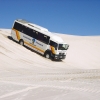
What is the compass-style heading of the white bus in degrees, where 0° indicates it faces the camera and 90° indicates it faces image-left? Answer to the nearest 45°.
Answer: approximately 315°
